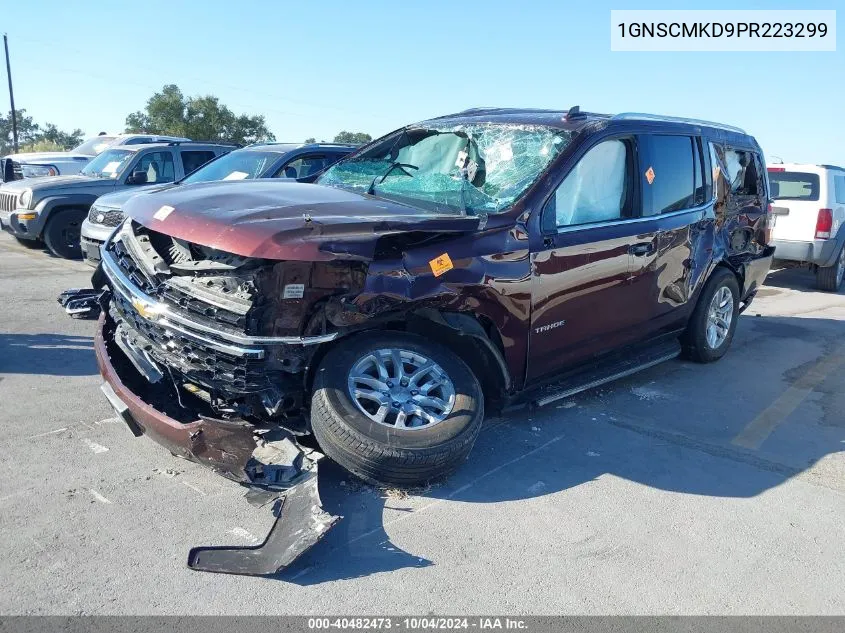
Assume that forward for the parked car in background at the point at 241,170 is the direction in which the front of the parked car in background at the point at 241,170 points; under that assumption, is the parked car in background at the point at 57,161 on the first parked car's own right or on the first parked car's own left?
on the first parked car's own right

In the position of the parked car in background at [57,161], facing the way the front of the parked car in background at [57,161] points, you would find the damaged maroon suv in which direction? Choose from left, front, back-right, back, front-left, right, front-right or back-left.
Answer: front-left

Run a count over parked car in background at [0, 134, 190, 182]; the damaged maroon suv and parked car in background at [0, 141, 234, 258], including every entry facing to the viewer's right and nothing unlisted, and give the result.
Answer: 0

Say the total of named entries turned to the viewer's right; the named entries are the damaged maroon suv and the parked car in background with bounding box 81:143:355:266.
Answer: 0

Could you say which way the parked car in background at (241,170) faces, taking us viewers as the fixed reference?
facing the viewer and to the left of the viewer

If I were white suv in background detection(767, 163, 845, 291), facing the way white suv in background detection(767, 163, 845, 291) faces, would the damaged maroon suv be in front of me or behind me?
behind

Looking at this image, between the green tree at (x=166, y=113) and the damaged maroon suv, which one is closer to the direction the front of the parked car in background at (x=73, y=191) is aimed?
the damaged maroon suv

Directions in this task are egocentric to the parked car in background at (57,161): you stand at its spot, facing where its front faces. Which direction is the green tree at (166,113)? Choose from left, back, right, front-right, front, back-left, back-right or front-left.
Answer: back-right

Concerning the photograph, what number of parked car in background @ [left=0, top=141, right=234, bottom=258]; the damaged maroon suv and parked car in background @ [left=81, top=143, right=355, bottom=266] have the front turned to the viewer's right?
0

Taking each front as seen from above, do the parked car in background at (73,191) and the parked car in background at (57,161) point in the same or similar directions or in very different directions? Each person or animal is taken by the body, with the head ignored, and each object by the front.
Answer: same or similar directions

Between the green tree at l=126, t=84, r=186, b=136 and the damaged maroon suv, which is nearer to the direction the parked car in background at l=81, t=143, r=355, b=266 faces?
the damaged maroon suv

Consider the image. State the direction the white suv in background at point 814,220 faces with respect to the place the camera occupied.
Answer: facing away from the viewer and to the right of the viewer
